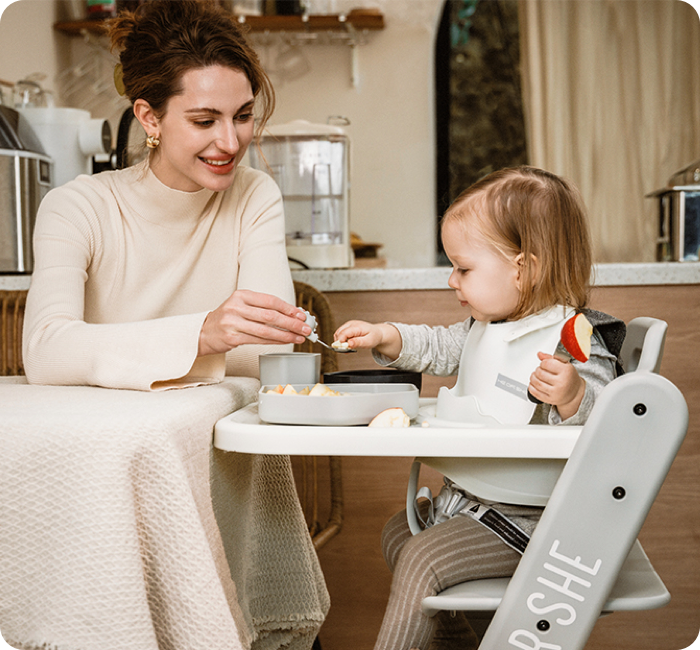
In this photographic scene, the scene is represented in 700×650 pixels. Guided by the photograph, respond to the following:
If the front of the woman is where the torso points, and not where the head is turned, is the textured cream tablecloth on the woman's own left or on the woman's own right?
on the woman's own right

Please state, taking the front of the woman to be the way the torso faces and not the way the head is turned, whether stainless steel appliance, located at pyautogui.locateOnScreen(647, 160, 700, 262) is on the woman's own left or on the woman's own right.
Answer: on the woman's own left

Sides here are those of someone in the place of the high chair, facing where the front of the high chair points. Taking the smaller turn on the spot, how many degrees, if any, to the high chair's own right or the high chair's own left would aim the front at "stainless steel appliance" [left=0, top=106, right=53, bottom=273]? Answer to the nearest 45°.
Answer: approximately 45° to the high chair's own right

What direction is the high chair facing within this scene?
to the viewer's left

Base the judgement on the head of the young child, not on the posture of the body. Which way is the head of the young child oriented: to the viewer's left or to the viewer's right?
to the viewer's left
